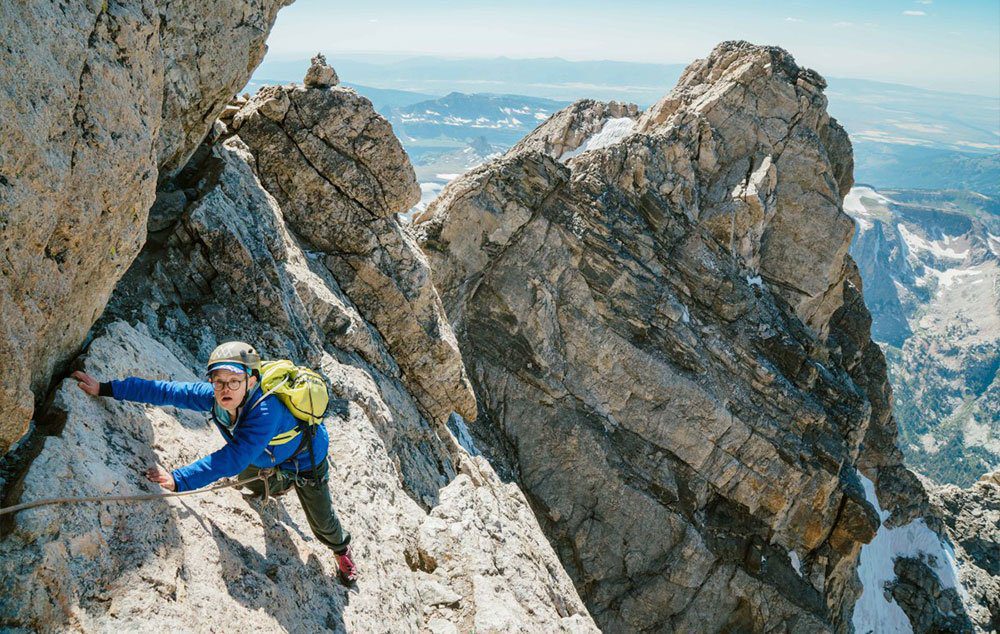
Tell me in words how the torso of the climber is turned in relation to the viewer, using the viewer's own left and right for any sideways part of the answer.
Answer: facing the viewer and to the left of the viewer

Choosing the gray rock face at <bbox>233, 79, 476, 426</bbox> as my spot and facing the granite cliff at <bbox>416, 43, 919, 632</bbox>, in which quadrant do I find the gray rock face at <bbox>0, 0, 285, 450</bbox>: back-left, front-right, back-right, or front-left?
back-right

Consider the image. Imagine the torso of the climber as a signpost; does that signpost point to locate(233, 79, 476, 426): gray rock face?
no

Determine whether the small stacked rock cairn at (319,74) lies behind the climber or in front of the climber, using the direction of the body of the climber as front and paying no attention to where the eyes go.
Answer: behind

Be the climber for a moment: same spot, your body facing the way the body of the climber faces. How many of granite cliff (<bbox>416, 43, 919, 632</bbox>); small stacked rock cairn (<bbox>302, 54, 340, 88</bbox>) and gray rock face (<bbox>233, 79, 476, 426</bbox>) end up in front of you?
0

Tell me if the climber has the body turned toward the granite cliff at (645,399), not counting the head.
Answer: no
